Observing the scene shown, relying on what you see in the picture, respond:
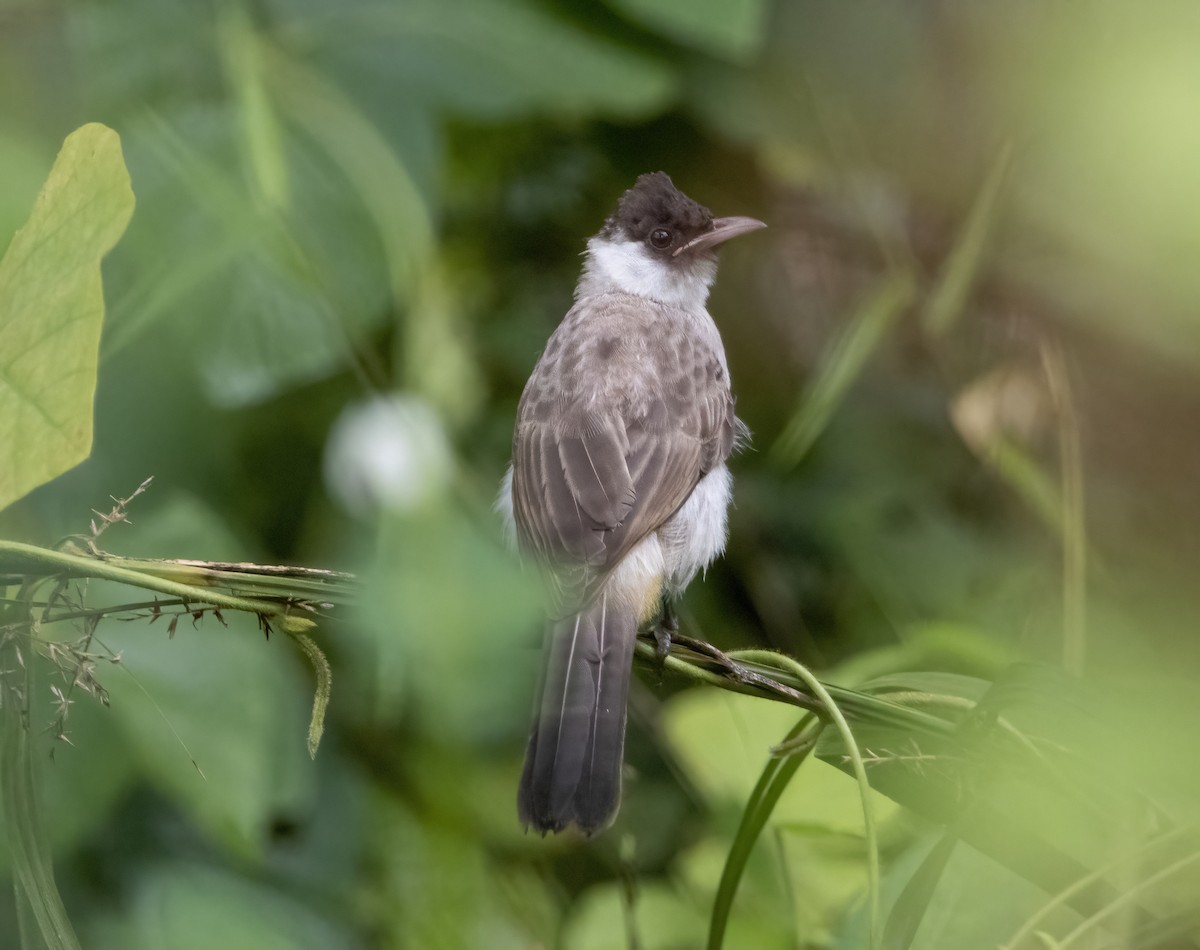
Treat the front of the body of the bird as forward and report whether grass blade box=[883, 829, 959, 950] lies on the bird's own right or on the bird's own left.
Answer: on the bird's own right

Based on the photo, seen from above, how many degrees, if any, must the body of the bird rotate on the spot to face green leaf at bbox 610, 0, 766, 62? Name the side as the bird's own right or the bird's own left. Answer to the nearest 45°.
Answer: approximately 45° to the bird's own left

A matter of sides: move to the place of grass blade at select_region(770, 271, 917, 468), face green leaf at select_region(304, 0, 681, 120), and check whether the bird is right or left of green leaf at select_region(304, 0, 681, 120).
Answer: left

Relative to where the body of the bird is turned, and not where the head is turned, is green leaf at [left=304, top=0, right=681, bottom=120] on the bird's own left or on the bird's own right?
on the bird's own left

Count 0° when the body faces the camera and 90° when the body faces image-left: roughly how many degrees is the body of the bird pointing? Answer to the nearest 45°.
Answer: approximately 225°
